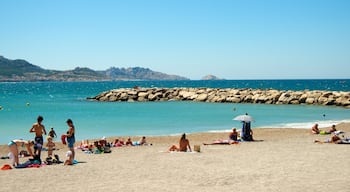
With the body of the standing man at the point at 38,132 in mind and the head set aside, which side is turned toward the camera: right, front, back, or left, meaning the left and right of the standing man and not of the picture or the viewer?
front
